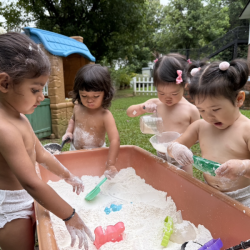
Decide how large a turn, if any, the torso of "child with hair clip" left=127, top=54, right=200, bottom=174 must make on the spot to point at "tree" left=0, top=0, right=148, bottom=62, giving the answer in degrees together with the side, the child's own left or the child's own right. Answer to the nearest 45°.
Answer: approximately 180°

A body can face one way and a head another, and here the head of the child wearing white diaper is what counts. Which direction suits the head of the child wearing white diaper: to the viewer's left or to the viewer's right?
to the viewer's right

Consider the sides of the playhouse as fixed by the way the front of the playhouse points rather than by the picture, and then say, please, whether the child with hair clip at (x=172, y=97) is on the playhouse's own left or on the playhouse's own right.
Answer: on the playhouse's own left

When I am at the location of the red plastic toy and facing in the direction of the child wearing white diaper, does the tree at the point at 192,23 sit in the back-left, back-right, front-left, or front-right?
back-right

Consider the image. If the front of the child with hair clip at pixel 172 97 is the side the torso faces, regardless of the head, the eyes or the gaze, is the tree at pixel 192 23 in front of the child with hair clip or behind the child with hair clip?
behind

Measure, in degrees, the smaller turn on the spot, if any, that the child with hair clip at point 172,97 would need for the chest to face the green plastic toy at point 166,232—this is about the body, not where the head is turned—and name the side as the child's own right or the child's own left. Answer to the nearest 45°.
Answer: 0° — they already face it

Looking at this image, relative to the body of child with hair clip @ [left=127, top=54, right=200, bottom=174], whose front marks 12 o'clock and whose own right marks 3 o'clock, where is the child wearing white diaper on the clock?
The child wearing white diaper is roughly at 1 o'clock from the child with hair clip.

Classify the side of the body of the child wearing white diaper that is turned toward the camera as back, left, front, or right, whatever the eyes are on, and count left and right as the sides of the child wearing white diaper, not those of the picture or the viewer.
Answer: right

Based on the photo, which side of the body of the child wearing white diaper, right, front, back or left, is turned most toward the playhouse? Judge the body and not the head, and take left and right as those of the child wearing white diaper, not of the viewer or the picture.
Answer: left
